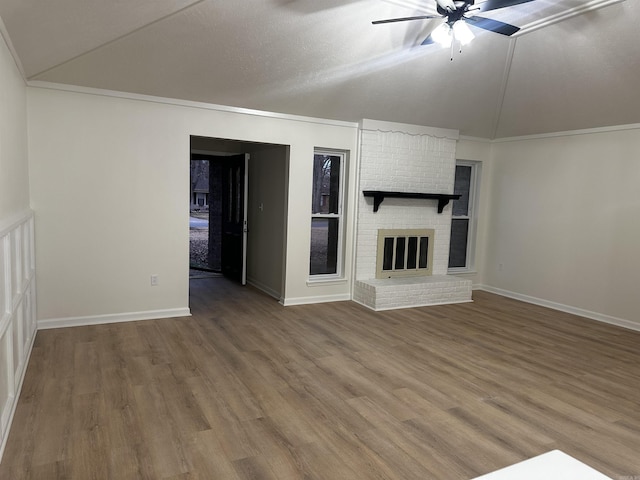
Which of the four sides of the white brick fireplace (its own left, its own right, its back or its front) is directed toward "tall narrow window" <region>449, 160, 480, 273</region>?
left

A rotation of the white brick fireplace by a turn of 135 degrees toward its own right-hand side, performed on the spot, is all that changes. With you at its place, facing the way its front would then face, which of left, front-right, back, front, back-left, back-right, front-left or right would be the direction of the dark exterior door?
front

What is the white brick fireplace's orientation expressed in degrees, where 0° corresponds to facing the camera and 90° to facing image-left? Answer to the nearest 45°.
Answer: approximately 315°

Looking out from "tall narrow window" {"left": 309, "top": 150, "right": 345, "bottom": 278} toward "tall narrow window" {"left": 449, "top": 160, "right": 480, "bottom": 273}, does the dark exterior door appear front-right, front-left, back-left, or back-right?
back-left

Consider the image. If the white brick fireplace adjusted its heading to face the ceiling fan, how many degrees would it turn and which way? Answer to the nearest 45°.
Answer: approximately 45° to its right
